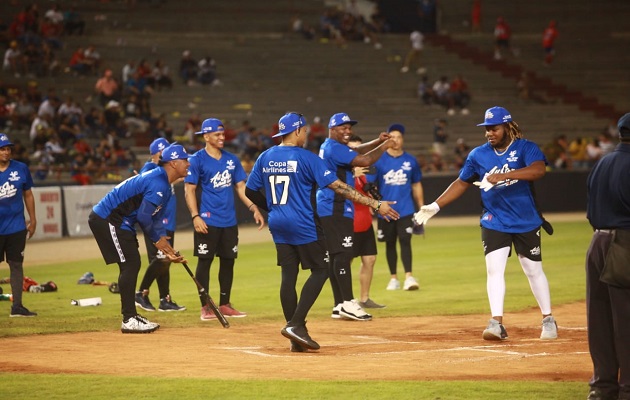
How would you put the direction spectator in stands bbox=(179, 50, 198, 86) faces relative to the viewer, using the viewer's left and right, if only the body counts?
facing the viewer

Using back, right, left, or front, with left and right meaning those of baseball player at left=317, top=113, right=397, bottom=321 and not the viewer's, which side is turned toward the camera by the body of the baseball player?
right

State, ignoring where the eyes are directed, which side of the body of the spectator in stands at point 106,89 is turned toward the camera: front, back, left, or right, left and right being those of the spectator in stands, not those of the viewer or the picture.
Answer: front

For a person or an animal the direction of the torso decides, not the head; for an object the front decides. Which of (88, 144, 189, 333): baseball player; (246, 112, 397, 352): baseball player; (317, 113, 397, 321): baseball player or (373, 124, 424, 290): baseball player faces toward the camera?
(373, 124, 424, 290): baseball player

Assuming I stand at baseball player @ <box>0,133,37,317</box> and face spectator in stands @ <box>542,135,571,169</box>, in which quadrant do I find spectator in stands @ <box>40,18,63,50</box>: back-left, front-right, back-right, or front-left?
front-left

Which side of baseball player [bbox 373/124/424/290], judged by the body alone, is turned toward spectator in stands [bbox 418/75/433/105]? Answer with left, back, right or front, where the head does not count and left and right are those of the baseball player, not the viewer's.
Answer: back

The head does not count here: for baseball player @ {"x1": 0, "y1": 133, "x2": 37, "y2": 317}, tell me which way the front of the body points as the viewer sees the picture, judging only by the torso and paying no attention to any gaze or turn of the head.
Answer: toward the camera

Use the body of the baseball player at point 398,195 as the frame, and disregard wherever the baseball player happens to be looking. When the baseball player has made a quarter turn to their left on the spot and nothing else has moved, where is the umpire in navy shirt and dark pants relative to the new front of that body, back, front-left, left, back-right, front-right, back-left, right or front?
right

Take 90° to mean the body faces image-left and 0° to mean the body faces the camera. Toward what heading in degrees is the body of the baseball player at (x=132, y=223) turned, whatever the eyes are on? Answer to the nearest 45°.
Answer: approximately 270°

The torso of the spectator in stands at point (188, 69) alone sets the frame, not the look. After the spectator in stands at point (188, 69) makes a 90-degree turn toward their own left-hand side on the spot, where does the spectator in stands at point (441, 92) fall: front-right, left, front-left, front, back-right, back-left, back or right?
front

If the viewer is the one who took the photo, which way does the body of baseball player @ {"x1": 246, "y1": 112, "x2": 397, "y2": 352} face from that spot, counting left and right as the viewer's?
facing away from the viewer and to the right of the viewer

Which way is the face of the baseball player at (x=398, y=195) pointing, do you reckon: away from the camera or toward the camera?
toward the camera

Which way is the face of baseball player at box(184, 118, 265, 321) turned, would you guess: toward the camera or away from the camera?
toward the camera

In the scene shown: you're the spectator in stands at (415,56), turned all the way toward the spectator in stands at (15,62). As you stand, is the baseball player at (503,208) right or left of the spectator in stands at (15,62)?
left

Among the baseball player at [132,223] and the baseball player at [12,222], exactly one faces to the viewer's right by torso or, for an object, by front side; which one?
the baseball player at [132,223]
